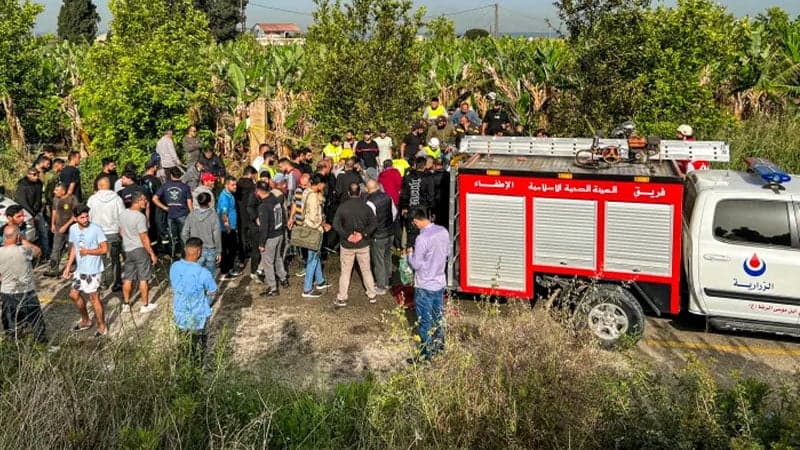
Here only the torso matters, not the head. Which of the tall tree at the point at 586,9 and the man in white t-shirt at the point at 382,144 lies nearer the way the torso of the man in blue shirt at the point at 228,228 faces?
the tall tree

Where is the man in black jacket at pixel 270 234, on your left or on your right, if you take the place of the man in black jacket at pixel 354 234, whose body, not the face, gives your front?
on your left

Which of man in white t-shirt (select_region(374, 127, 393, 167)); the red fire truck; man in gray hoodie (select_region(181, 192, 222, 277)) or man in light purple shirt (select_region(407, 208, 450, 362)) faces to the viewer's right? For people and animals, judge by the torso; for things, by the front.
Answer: the red fire truck

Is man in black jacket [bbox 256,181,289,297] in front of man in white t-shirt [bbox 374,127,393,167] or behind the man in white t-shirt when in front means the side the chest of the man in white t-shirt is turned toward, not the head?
in front

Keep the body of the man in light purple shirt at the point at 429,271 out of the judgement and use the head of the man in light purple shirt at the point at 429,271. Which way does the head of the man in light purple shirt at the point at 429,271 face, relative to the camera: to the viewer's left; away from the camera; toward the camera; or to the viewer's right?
to the viewer's left

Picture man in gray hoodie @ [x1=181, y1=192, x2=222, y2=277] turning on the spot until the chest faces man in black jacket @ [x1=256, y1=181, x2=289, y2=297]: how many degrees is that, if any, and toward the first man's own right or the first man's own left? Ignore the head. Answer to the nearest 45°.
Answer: approximately 90° to the first man's own right

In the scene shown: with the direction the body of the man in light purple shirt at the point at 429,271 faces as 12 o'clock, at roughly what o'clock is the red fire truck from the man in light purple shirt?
The red fire truck is roughly at 4 o'clock from the man in light purple shirt.

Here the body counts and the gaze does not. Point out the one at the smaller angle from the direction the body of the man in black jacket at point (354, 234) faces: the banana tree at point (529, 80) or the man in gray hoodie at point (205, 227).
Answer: the banana tree

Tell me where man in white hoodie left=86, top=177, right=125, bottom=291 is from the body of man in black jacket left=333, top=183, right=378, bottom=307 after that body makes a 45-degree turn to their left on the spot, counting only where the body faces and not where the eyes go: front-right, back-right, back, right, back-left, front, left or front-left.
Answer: front-left

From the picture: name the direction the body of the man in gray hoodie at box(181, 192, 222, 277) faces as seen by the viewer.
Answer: away from the camera

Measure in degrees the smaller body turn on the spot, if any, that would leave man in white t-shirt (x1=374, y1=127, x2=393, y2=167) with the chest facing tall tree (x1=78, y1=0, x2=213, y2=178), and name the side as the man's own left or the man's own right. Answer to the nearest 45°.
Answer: approximately 90° to the man's own right

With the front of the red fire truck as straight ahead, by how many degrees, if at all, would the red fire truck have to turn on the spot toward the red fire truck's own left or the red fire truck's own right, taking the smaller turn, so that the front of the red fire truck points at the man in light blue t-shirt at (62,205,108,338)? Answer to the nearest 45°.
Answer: approximately 180°

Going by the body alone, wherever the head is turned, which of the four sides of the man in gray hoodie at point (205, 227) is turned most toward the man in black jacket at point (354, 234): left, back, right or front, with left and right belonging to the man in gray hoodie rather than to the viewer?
right

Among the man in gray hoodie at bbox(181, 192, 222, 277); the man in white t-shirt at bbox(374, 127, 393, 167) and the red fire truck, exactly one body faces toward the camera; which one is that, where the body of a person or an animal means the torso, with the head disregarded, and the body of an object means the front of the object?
the man in white t-shirt

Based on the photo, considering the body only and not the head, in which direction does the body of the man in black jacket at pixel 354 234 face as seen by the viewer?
away from the camera
